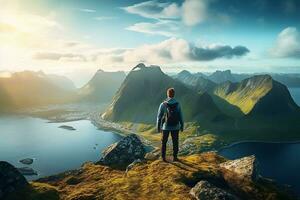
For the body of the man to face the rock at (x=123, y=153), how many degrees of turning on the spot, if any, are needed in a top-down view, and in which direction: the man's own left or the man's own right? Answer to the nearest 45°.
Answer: approximately 45° to the man's own left

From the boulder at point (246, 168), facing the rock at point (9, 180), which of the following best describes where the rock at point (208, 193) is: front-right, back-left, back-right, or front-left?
front-left

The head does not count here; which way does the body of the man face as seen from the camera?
away from the camera

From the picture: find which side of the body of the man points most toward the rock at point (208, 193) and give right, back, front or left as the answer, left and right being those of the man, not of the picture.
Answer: back

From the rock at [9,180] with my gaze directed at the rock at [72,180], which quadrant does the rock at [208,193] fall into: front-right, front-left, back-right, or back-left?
front-right

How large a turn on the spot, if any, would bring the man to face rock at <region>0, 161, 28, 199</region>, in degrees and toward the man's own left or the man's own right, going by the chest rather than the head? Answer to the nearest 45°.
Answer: approximately 90° to the man's own left

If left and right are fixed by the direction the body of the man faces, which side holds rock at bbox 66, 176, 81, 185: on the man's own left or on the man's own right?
on the man's own left

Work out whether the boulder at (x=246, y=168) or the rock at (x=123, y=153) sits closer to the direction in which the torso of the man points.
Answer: the rock

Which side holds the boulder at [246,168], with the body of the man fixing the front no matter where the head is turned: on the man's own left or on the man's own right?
on the man's own right

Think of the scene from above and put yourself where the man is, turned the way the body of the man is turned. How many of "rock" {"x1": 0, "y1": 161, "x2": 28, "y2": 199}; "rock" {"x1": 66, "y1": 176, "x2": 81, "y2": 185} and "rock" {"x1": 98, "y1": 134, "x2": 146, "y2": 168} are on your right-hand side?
0
